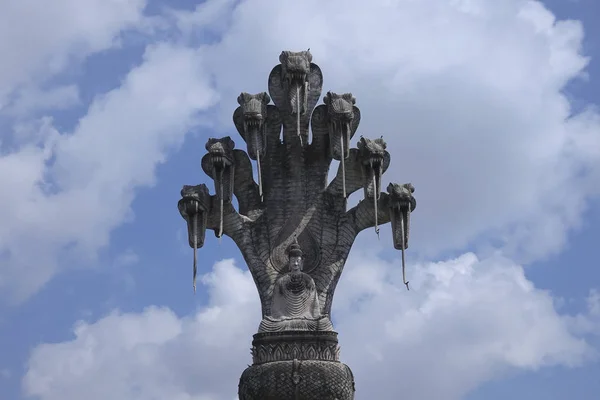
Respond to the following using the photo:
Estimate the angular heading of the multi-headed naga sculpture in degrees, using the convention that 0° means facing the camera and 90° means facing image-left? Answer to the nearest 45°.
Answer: approximately 0°
